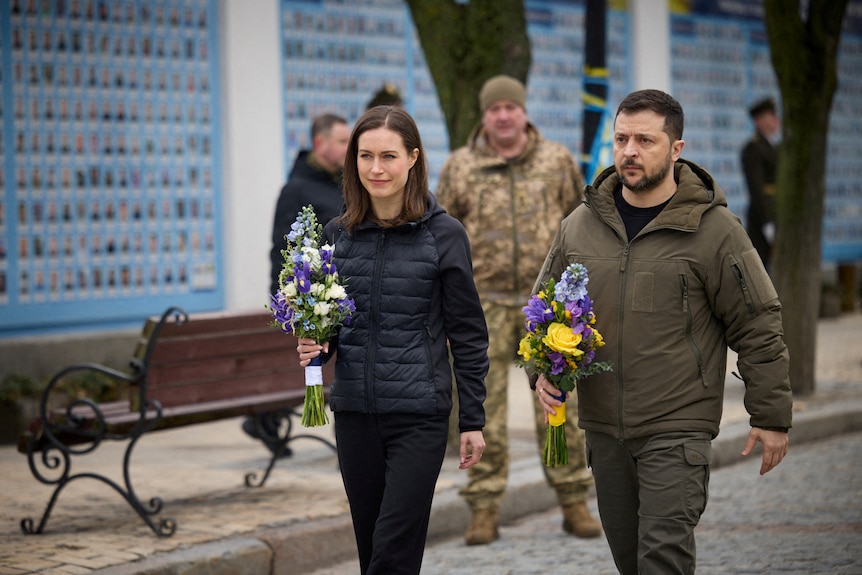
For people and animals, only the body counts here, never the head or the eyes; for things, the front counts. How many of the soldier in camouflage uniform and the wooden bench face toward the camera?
1

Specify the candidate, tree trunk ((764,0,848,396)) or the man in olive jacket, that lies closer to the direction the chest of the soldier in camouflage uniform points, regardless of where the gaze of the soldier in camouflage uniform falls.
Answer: the man in olive jacket

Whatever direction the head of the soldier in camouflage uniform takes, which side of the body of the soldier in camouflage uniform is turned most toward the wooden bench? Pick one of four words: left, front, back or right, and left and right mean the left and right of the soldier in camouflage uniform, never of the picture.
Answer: right

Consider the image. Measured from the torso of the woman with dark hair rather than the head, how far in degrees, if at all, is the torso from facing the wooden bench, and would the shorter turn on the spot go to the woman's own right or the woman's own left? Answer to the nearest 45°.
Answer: approximately 90° to the woman's own right

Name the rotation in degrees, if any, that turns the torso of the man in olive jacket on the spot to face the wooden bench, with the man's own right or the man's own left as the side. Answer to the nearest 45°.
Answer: approximately 90° to the man's own right

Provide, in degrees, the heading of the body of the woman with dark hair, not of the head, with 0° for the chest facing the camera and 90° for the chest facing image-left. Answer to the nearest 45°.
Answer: approximately 45°

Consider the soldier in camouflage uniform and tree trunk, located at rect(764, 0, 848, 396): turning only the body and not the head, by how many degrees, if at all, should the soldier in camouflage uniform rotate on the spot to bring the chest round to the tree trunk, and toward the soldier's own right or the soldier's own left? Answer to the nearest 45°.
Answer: approximately 135° to the soldier's own left

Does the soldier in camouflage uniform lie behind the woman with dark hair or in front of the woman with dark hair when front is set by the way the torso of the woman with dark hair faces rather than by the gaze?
behind

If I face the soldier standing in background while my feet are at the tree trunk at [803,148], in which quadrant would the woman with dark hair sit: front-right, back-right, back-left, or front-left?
back-left

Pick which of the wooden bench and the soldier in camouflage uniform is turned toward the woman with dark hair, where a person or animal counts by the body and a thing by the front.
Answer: the soldier in camouflage uniform
